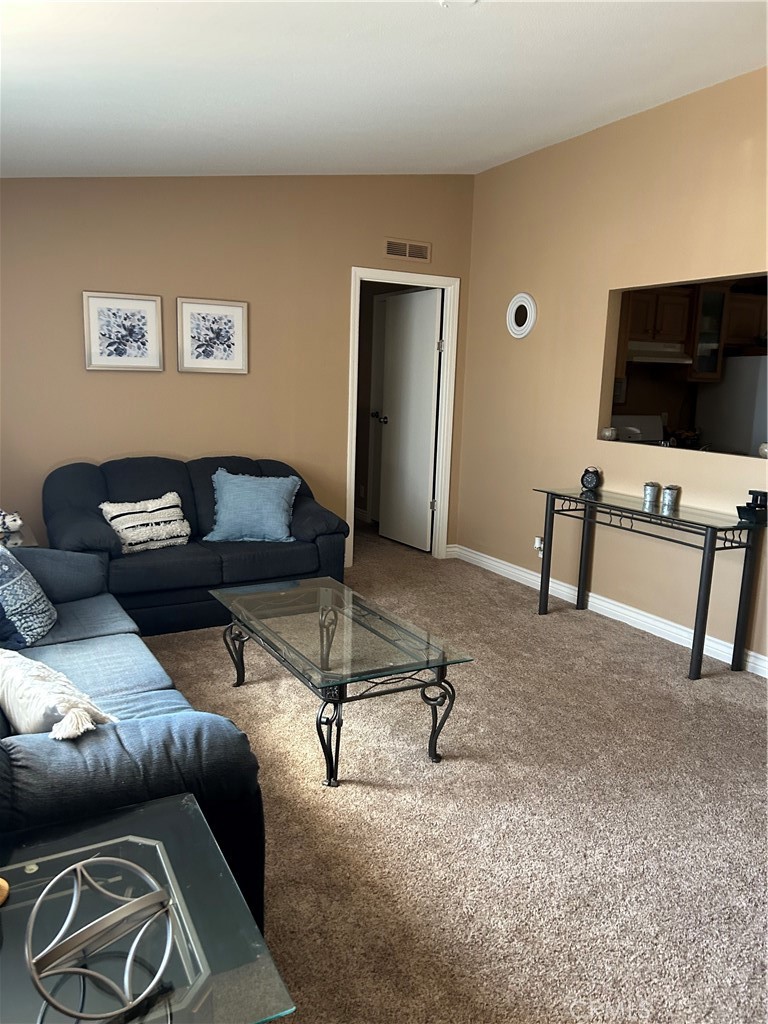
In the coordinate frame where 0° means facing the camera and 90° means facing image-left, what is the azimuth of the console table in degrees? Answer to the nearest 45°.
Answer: approximately 45°

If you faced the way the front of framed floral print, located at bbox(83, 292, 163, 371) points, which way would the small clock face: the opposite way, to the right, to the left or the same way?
to the right

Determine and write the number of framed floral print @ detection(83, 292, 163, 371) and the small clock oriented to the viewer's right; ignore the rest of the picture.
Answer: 0

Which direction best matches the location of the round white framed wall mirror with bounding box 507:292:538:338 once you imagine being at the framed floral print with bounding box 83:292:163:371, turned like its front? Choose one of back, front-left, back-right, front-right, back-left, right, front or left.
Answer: left

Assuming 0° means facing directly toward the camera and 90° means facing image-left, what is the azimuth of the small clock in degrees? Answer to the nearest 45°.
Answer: approximately 45°

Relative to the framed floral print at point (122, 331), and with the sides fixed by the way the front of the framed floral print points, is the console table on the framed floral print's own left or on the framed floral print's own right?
on the framed floral print's own left

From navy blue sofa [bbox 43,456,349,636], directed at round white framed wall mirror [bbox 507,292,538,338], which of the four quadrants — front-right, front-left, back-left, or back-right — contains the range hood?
front-right

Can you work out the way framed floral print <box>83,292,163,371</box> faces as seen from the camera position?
facing the viewer

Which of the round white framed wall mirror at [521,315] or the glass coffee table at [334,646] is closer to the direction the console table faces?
the glass coffee table

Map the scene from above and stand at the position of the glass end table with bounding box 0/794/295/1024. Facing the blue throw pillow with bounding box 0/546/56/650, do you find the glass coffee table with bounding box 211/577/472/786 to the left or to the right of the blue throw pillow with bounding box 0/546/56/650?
right

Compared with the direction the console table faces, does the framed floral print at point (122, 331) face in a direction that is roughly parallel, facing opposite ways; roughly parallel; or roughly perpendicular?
roughly perpendicular

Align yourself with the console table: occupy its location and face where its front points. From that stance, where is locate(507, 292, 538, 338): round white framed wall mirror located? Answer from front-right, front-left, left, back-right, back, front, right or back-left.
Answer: right

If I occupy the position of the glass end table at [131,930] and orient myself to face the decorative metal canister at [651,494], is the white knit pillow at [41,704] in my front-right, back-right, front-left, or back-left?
front-left

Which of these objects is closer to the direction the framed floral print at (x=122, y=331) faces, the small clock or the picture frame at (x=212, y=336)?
the small clock

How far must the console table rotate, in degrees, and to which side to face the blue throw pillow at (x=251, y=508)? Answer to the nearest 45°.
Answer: approximately 45° to its right

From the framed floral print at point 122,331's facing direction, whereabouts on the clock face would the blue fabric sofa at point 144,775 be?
The blue fabric sofa is roughly at 12 o'clock from the framed floral print.
